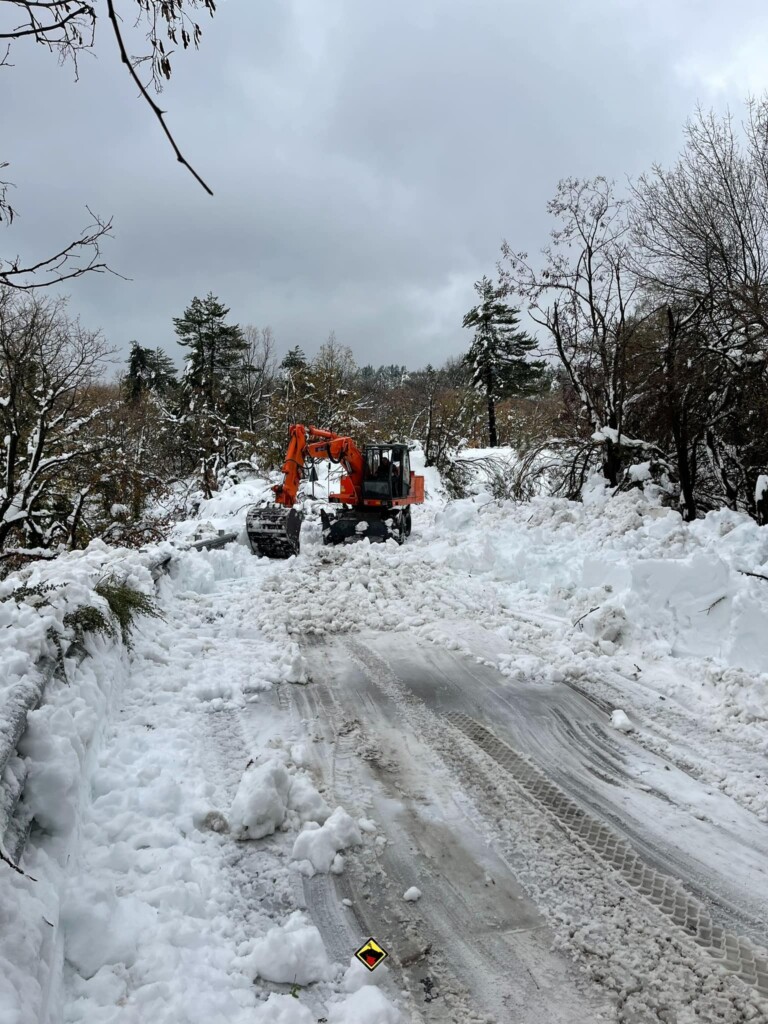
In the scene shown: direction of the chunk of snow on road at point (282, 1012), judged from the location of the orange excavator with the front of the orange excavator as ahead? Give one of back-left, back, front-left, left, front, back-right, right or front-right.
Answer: front-left

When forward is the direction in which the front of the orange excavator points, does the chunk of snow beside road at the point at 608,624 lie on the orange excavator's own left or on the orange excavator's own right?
on the orange excavator's own left

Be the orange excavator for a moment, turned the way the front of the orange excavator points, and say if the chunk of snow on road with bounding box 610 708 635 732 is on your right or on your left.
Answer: on your left

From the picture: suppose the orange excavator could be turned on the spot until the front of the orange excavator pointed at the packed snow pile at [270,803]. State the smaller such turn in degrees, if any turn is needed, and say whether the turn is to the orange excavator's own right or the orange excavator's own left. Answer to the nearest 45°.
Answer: approximately 45° to the orange excavator's own left

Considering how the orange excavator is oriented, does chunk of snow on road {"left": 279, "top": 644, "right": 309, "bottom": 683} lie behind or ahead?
ahead

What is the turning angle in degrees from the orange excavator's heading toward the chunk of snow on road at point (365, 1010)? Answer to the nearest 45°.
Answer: approximately 45° to its left

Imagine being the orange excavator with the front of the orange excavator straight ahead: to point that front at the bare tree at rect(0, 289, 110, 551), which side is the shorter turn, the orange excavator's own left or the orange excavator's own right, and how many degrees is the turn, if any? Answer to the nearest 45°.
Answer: approximately 45° to the orange excavator's own right

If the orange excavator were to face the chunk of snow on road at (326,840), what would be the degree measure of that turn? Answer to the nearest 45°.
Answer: approximately 45° to its left

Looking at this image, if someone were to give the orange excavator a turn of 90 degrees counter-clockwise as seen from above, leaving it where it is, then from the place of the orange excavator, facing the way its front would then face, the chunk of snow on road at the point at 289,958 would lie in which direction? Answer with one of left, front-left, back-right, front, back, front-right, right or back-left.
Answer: front-right

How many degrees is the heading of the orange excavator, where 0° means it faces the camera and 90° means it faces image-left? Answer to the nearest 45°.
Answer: approximately 45°

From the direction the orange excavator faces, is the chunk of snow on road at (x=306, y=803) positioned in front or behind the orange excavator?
in front
